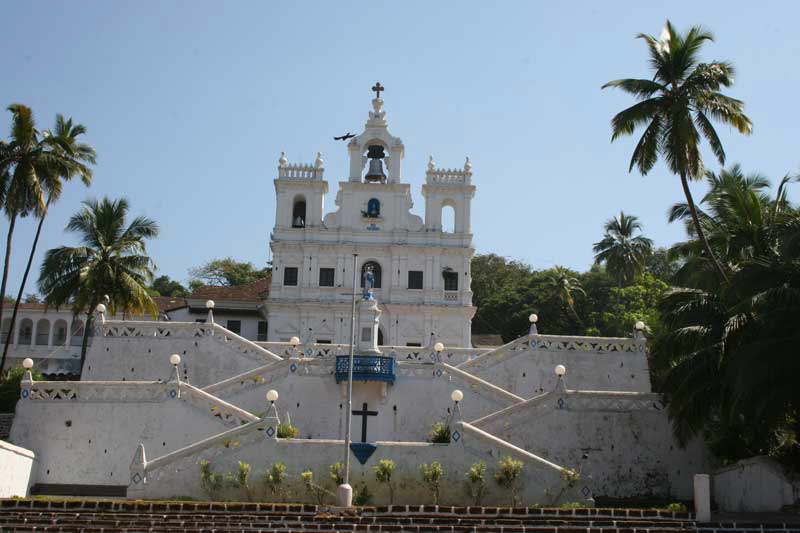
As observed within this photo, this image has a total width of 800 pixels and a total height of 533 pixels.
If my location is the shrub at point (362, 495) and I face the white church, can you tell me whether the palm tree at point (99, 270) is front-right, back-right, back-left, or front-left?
front-left

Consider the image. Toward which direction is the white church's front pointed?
toward the camera

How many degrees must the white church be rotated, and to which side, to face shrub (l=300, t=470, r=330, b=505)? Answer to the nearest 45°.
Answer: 0° — it already faces it

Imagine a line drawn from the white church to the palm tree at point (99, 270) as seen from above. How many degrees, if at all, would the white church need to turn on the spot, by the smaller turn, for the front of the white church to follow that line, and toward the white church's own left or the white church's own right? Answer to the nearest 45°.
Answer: approximately 135° to the white church's own right

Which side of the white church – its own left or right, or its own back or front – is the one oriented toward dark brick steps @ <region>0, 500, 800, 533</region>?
front

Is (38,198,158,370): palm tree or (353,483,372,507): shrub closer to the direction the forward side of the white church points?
the shrub

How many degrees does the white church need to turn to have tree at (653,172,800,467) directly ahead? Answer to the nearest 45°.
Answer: approximately 90° to its left

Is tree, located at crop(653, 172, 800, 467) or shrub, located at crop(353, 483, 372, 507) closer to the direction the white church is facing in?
the shrub

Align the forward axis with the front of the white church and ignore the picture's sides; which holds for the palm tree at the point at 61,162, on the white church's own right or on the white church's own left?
on the white church's own right

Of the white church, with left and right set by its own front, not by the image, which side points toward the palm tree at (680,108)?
left

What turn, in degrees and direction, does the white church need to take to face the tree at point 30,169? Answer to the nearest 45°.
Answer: approximately 90° to its right
